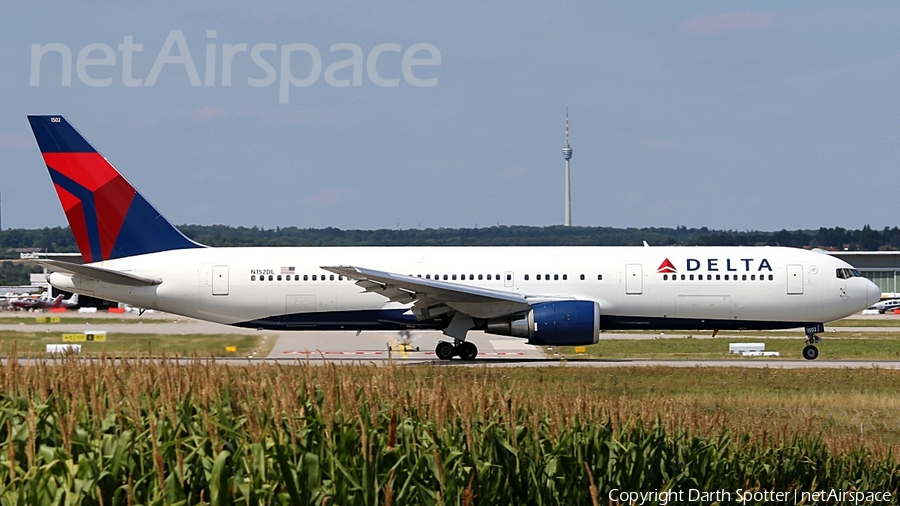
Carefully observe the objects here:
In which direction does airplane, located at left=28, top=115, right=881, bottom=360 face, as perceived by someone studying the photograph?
facing to the right of the viewer
